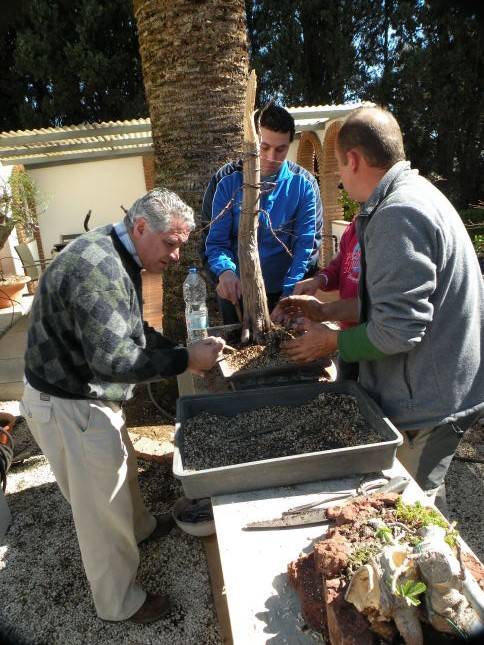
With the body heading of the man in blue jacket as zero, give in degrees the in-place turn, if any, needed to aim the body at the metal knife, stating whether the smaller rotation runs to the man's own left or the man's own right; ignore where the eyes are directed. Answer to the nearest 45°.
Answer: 0° — they already face it

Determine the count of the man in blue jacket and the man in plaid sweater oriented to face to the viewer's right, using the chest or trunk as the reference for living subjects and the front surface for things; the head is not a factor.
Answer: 1

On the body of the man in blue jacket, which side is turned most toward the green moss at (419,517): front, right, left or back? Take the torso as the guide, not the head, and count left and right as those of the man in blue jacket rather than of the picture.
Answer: front

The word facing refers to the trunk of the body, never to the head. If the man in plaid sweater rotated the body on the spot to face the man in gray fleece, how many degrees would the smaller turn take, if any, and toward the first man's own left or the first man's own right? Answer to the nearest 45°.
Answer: approximately 45° to the first man's own right

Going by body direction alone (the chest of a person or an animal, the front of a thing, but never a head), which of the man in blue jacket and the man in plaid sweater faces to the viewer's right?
the man in plaid sweater

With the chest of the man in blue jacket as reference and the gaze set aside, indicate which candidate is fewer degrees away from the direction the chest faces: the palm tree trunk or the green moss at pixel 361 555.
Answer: the green moss

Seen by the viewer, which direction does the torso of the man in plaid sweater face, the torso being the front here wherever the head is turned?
to the viewer's right

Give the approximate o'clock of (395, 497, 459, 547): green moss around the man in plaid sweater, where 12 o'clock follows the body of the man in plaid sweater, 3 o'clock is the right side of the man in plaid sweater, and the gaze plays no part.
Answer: The green moss is roughly at 2 o'clock from the man in plaid sweater.

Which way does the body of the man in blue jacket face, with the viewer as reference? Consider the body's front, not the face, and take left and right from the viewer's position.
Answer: facing the viewer

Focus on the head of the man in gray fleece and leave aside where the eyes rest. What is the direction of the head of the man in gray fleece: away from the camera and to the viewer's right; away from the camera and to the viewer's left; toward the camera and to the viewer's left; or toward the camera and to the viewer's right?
away from the camera and to the viewer's left

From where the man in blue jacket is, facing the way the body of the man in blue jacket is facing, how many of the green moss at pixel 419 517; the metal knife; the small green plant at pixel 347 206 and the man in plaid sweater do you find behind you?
1

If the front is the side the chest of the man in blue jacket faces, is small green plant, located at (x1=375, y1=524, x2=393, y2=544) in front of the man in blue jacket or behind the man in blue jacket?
in front

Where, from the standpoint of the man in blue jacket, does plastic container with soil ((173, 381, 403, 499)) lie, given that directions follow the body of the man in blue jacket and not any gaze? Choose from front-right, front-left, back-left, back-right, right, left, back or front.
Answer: front

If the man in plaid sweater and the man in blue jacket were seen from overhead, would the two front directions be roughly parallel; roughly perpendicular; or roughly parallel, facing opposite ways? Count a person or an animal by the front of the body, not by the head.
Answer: roughly perpendicular
